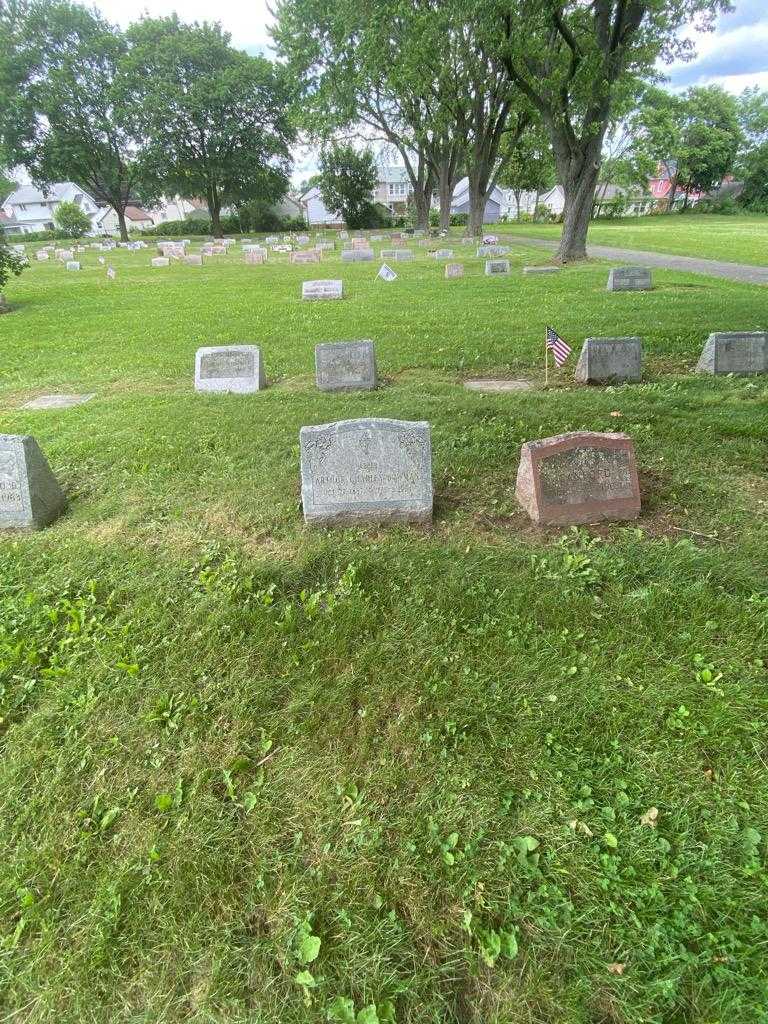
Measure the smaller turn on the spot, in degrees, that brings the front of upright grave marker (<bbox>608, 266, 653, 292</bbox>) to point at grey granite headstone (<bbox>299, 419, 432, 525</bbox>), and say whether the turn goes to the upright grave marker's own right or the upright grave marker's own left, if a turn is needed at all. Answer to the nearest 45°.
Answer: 0° — it already faces it

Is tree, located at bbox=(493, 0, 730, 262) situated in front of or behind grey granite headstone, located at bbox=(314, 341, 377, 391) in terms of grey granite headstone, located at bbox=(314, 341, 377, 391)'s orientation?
behind

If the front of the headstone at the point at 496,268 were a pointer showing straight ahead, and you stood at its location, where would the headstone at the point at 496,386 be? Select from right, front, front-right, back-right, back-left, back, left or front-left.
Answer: front

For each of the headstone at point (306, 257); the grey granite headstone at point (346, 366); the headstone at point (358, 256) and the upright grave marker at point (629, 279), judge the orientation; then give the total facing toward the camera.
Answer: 4

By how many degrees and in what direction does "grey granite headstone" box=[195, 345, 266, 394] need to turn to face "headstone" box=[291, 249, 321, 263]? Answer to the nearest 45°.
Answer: approximately 180°

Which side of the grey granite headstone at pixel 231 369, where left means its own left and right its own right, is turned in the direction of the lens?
front

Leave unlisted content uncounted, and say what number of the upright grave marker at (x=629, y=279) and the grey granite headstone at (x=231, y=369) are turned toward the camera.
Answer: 2

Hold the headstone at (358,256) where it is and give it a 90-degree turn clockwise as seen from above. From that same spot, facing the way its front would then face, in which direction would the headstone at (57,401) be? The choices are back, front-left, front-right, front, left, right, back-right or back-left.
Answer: left

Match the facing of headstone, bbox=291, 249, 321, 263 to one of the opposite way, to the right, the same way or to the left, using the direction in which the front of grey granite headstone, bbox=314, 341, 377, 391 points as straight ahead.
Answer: the same way

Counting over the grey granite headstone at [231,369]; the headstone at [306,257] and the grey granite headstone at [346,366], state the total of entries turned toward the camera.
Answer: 3

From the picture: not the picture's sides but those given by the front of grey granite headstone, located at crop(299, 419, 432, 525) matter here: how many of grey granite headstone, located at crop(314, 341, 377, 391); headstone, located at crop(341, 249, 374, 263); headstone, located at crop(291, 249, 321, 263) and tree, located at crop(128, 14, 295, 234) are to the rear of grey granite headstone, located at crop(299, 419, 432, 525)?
4

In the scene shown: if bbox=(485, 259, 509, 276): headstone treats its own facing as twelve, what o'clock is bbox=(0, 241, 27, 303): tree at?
The tree is roughly at 2 o'clock from the headstone.

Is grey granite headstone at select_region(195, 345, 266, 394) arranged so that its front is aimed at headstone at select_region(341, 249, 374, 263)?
no

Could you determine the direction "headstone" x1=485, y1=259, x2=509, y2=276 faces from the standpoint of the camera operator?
facing the viewer

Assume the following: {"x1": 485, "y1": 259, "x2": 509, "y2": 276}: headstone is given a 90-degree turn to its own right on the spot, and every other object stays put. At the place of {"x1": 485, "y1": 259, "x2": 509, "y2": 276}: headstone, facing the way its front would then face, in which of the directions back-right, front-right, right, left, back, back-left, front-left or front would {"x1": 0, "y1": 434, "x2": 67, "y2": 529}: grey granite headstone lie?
left

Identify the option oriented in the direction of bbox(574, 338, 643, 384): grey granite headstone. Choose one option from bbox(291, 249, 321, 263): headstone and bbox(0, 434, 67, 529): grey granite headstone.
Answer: the headstone

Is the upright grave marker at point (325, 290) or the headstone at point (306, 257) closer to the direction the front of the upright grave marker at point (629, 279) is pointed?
the upright grave marker at point (325, 290)

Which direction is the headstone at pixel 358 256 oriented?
toward the camera

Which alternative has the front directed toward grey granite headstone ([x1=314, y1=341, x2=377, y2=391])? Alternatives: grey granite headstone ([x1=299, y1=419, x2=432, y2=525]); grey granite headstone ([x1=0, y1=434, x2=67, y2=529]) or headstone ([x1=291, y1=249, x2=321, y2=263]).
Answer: the headstone
